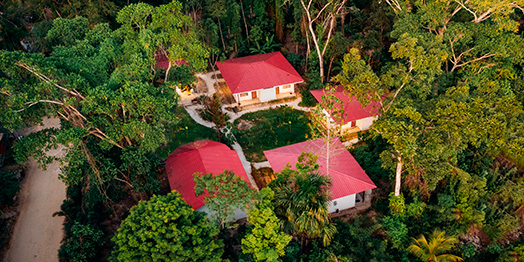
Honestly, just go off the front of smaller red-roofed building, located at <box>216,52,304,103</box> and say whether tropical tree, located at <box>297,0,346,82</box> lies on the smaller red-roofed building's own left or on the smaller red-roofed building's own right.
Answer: on the smaller red-roofed building's own left

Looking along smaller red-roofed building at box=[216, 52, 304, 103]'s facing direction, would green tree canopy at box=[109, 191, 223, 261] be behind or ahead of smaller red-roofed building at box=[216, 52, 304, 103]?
ahead

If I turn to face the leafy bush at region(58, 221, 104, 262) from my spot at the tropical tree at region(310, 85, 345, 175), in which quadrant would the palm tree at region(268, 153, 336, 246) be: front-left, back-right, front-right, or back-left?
front-left

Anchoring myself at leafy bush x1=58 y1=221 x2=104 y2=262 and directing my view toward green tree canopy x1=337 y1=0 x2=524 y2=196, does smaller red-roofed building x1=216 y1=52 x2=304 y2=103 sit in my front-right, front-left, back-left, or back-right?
front-left

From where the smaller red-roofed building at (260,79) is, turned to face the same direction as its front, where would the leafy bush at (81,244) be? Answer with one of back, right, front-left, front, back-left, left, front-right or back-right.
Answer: front-right

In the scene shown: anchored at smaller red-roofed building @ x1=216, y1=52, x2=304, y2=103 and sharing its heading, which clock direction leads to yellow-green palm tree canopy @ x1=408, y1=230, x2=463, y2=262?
The yellow-green palm tree canopy is roughly at 11 o'clock from the smaller red-roofed building.

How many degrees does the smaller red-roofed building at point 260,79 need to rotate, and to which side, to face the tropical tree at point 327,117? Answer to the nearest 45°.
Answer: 0° — it already faces it

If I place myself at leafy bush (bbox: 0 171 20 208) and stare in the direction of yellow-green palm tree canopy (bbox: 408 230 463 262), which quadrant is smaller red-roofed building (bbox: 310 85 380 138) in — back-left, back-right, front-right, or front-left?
front-left

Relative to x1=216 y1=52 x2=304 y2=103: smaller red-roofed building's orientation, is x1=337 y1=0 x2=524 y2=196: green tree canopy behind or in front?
in front

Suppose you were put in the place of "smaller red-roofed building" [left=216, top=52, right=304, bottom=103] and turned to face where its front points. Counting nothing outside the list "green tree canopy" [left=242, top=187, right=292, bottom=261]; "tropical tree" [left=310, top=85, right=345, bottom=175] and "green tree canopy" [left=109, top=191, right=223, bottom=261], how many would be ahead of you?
3

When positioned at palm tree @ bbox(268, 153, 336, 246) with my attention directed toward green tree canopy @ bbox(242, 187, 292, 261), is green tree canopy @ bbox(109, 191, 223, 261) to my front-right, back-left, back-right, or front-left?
front-right

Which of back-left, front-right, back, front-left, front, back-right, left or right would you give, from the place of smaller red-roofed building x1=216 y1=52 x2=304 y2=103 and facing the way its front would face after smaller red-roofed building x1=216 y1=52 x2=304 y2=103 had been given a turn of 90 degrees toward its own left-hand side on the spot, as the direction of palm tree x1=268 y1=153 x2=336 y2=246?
right

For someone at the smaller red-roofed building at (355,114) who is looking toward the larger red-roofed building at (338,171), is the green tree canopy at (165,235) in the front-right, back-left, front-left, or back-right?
front-right

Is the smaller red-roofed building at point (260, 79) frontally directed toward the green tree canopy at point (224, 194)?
yes

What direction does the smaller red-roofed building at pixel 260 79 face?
toward the camera

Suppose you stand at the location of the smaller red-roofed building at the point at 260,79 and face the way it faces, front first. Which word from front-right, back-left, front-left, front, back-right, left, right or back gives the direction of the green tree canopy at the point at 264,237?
front
